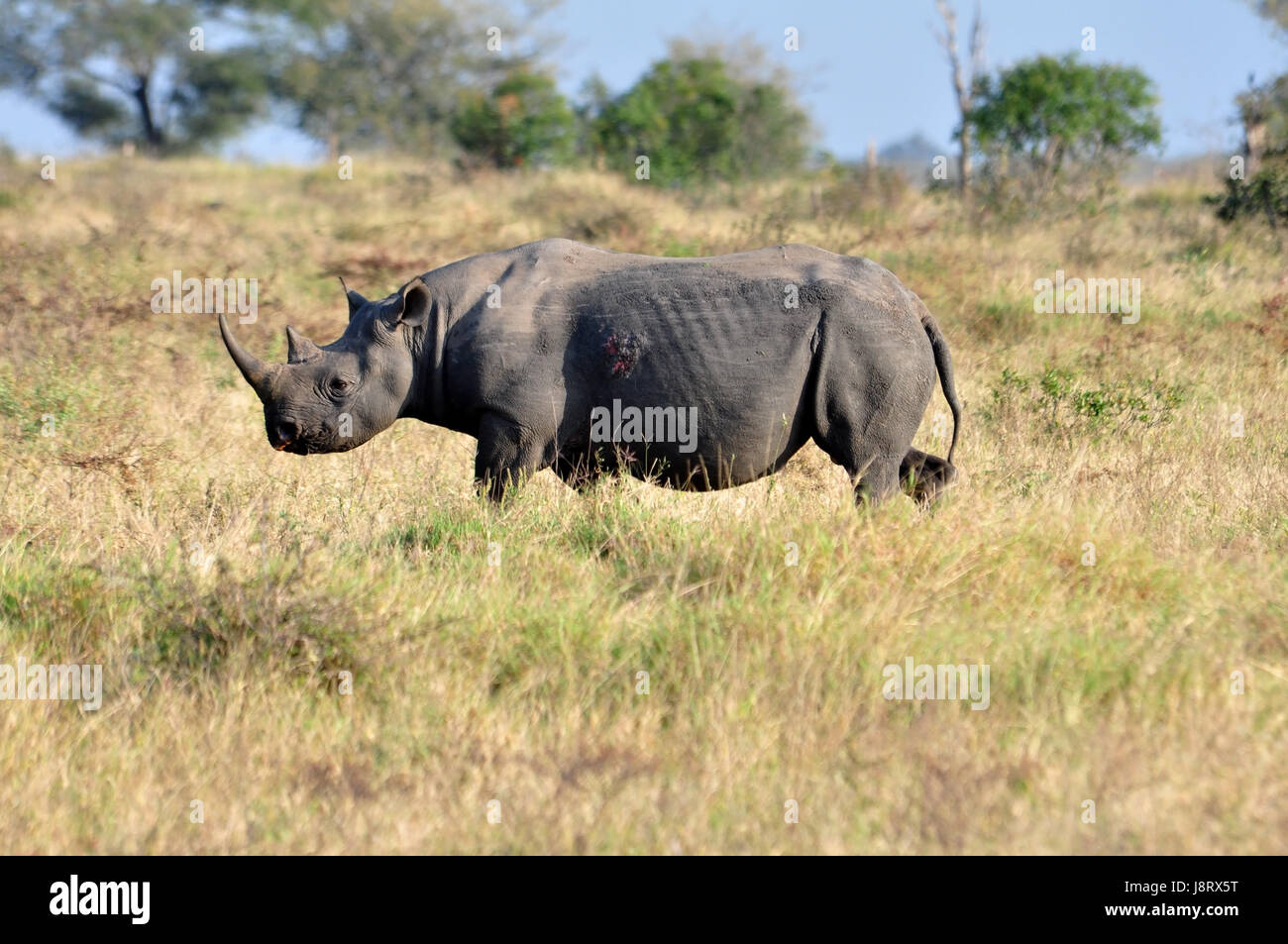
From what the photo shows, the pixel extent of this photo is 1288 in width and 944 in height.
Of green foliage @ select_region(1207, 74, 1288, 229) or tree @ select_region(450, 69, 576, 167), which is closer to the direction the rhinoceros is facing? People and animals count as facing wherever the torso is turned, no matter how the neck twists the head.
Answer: the tree

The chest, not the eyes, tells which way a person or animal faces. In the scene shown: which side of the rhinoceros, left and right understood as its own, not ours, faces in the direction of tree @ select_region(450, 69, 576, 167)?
right

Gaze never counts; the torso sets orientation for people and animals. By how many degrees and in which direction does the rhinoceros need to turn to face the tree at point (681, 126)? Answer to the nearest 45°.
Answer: approximately 90° to its right

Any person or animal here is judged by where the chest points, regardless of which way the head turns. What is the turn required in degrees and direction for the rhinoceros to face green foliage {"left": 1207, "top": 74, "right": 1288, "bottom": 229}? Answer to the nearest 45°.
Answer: approximately 135° to its right

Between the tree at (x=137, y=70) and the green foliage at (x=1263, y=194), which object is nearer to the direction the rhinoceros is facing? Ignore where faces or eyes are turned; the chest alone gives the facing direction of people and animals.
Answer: the tree

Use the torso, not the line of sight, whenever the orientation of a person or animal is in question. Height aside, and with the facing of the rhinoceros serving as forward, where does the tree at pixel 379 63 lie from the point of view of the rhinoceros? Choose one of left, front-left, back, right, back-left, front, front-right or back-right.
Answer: right

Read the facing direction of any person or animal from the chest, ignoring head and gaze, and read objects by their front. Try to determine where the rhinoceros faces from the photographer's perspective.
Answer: facing to the left of the viewer

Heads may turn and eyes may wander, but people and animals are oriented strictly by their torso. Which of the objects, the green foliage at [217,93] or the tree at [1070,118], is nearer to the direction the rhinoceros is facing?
the green foliage
